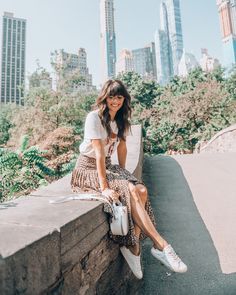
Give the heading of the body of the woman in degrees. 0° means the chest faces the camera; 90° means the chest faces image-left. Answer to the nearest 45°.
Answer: approximately 315°

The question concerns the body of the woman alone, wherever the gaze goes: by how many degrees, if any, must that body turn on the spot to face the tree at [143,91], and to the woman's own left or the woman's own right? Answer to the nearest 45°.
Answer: approximately 135° to the woman's own left

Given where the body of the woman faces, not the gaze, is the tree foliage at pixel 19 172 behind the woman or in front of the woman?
behind

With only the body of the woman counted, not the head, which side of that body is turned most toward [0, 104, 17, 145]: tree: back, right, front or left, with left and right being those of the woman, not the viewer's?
back
